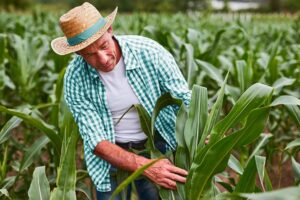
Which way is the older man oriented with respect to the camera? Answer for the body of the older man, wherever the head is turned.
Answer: toward the camera
